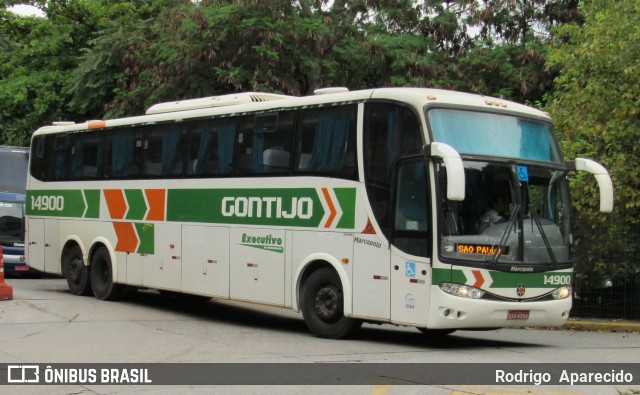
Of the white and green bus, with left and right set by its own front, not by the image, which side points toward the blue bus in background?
back

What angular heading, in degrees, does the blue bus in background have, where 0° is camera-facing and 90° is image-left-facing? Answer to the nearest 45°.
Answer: approximately 0°

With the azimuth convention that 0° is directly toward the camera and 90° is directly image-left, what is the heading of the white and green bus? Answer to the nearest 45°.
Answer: approximately 315°
